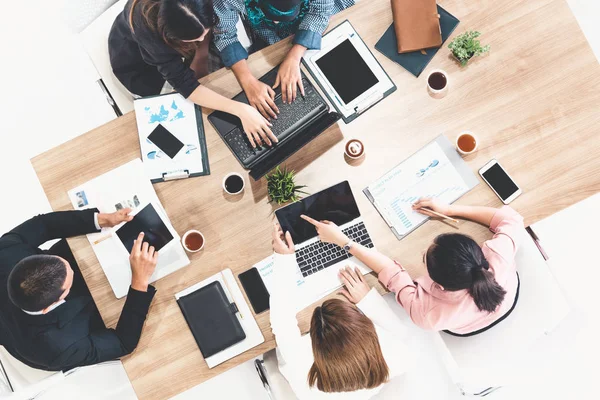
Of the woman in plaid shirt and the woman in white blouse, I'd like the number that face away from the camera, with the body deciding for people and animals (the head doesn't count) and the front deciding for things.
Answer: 1

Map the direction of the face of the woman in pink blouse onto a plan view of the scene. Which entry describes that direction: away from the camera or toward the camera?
away from the camera

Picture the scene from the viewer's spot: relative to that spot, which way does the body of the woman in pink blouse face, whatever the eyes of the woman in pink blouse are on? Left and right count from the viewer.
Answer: facing away from the viewer and to the left of the viewer

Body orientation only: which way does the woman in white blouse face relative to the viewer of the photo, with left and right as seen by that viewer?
facing away from the viewer
